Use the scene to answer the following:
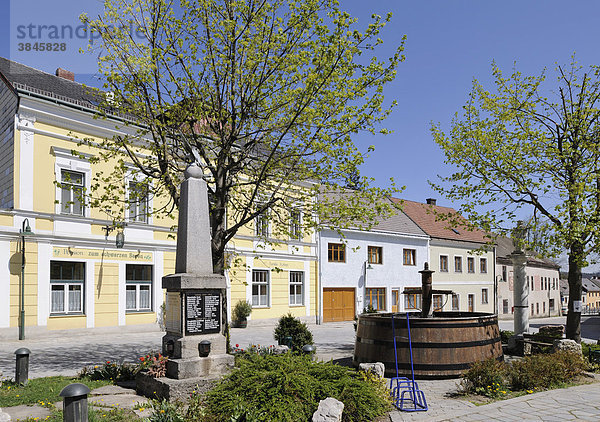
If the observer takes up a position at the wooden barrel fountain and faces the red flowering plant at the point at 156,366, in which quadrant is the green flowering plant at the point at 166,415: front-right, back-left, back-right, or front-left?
front-left

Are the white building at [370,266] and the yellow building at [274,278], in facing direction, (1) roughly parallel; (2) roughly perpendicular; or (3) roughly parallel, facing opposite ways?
roughly parallel

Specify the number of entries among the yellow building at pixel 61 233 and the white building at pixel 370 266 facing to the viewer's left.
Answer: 0

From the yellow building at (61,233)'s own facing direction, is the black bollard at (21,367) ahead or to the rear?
ahead

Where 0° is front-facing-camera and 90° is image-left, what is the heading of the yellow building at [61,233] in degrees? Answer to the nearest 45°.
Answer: approximately 315°

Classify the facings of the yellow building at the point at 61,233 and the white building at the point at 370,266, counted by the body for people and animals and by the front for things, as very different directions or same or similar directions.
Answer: same or similar directions

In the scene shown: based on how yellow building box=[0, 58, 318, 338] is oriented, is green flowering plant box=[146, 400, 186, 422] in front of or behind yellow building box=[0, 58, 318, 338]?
in front

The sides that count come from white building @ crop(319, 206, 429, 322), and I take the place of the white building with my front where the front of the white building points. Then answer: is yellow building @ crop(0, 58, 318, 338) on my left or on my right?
on my right

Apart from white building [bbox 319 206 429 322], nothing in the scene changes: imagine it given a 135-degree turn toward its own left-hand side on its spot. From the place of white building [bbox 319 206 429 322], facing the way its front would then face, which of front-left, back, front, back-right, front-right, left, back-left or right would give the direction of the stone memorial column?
back
